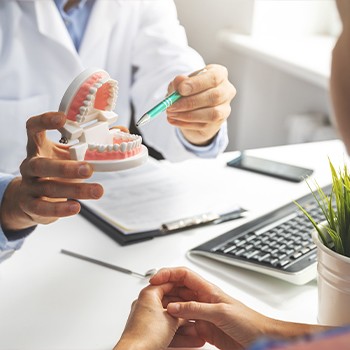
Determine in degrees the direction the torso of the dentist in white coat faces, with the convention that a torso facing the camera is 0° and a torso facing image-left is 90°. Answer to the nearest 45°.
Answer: approximately 0°
